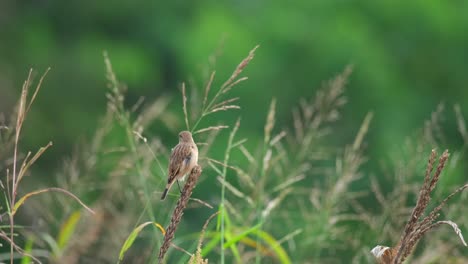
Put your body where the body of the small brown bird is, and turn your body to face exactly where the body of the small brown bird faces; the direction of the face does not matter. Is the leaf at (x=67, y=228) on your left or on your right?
on your left

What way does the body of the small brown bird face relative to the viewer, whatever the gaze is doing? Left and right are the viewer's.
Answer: facing away from the viewer and to the right of the viewer

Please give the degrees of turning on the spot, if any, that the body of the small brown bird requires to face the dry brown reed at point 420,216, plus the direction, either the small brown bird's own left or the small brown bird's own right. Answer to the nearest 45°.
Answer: approximately 90° to the small brown bird's own right
